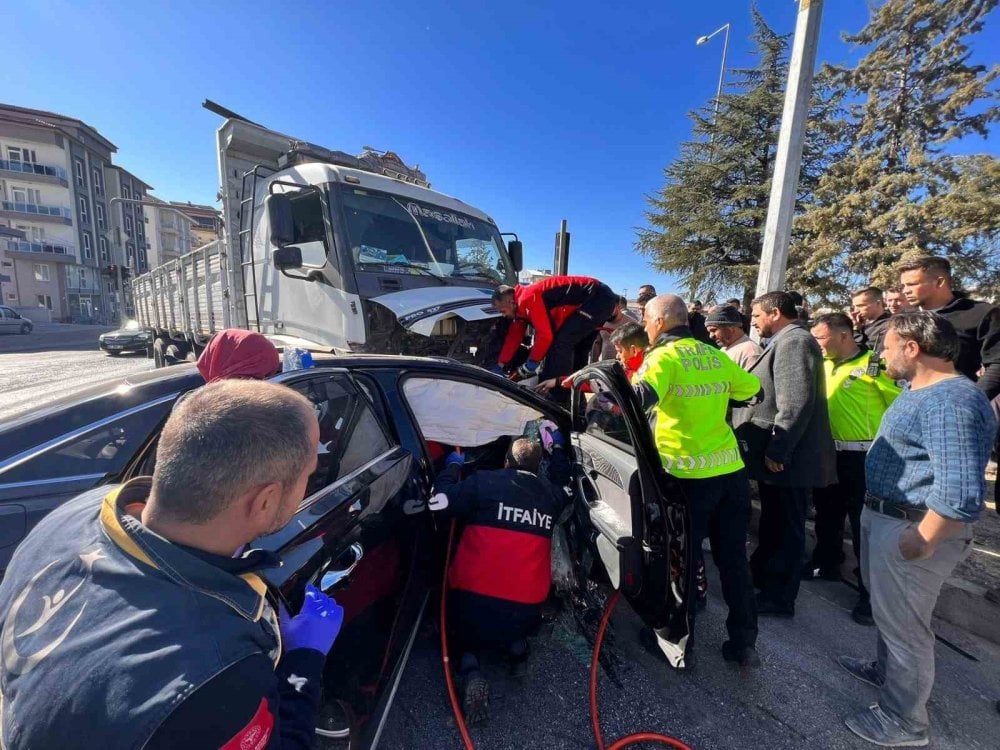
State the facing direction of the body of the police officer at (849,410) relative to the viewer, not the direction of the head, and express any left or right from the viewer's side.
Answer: facing the viewer and to the left of the viewer

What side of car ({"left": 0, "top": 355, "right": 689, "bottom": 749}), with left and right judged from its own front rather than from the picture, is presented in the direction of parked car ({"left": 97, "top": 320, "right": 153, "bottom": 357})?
left

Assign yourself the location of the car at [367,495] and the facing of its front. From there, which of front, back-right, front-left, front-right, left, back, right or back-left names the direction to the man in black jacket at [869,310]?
front-right

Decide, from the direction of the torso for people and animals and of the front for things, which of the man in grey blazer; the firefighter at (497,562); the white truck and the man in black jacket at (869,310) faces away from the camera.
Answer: the firefighter

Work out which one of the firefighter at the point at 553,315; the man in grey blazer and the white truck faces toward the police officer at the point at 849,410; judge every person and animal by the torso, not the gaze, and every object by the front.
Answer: the white truck

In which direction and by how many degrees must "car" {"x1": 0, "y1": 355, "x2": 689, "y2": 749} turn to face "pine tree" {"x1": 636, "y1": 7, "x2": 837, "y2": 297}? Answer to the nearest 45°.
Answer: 0° — it already faces it

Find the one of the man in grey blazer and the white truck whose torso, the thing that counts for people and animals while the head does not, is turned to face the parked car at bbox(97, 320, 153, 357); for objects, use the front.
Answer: the man in grey blazer

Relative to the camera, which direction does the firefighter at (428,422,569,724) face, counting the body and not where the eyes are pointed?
away from the camera

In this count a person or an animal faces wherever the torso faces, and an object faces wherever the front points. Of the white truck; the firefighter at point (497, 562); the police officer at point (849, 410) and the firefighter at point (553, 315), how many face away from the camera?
1

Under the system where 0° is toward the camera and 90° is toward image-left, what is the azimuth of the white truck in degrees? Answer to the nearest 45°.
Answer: approximately 315°

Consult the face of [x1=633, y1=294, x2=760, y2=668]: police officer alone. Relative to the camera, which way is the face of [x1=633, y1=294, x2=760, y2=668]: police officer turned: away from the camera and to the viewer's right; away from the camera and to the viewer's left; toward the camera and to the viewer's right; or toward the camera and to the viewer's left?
away from the camera and to the viewer's left

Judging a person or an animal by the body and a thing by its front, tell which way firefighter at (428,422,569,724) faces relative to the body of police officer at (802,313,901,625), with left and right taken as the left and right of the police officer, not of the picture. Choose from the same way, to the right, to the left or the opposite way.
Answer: to the right

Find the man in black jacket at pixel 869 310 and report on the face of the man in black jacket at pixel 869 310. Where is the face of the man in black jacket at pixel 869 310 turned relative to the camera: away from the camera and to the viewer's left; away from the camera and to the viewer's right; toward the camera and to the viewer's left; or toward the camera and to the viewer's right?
toward the camera and to the viewer's left

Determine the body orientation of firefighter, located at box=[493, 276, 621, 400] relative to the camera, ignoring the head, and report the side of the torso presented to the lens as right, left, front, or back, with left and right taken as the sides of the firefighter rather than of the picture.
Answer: left

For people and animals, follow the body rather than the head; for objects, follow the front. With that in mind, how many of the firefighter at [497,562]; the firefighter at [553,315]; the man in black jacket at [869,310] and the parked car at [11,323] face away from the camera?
1

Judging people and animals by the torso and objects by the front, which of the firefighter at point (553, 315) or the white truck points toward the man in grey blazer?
the white truck
